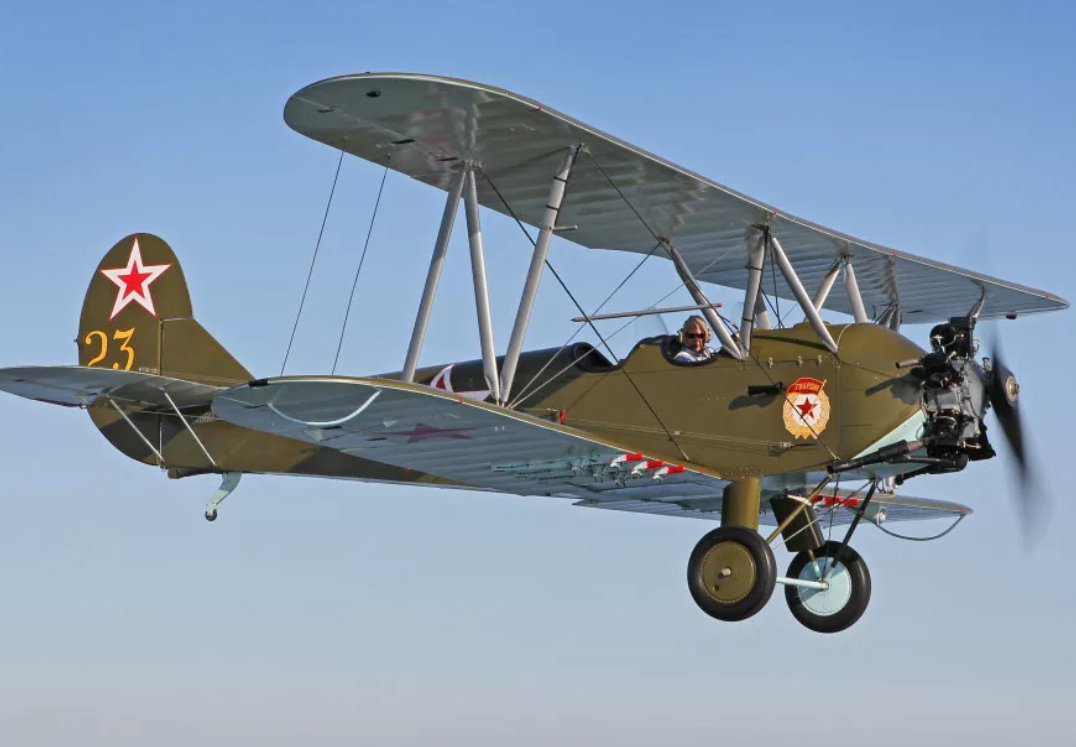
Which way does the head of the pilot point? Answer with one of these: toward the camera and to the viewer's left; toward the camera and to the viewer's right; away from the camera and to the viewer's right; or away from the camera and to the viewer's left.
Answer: toward the camera and to the viewer's right

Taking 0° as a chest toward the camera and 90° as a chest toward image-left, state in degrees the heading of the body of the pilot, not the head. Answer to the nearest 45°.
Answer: approximately 315°

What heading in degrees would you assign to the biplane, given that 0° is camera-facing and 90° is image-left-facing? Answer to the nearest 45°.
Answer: approximately 315°
